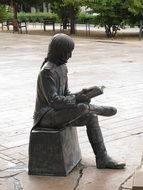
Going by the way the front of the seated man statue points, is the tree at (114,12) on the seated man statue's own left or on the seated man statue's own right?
on the seated man statue's own left

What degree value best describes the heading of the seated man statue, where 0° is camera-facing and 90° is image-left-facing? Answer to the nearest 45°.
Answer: approximately 270°

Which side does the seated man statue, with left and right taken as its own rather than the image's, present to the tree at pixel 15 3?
left

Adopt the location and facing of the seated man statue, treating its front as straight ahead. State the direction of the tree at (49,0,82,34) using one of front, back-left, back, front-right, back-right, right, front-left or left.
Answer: left

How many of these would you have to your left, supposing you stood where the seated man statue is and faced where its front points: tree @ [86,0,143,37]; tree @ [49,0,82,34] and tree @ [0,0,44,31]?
3
